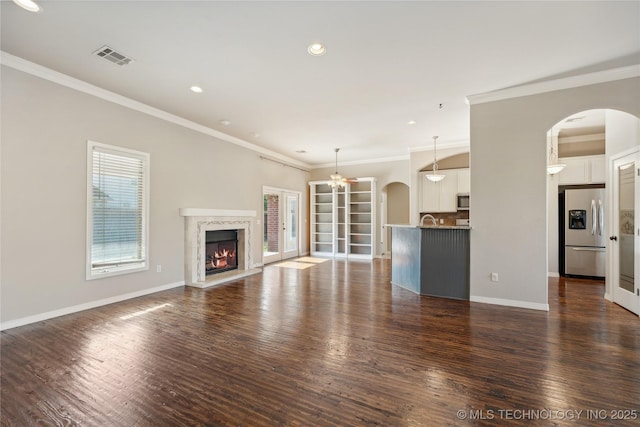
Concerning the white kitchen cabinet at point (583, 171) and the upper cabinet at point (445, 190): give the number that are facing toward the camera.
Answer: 2

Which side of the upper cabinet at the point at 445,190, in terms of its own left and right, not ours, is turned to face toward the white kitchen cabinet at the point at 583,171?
left

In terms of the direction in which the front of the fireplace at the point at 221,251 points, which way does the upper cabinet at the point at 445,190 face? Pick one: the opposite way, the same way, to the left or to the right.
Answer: to the right

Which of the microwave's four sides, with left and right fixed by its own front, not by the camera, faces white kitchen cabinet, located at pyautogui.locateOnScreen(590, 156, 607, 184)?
left

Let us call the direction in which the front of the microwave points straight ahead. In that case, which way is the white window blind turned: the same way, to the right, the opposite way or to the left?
to the left

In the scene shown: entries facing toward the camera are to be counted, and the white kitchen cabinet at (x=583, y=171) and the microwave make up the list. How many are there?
2

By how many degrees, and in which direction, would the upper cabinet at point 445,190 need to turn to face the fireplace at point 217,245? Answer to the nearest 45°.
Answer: approximately 45° to its right

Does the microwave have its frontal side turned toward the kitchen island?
yes

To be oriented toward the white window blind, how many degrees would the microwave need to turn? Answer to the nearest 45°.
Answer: approximately 45° to its right
